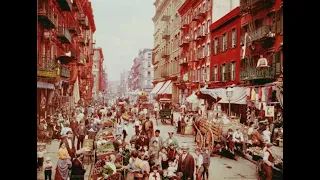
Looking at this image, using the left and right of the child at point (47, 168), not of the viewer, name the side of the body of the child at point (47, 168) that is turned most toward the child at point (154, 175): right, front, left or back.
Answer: left

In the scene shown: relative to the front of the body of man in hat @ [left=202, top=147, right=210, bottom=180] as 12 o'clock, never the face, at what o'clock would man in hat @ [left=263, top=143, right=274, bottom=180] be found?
man in hat @ [left=263, top=143, right=274, bottom=180] is roughly at 9 o'clock from man in hat @ [left=202, top=147, right=210, bottom=180].

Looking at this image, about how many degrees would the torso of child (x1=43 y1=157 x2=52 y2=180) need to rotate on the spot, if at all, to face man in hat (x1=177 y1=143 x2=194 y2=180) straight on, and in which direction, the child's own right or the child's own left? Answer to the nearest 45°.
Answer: approximately 90° to the child's own left
